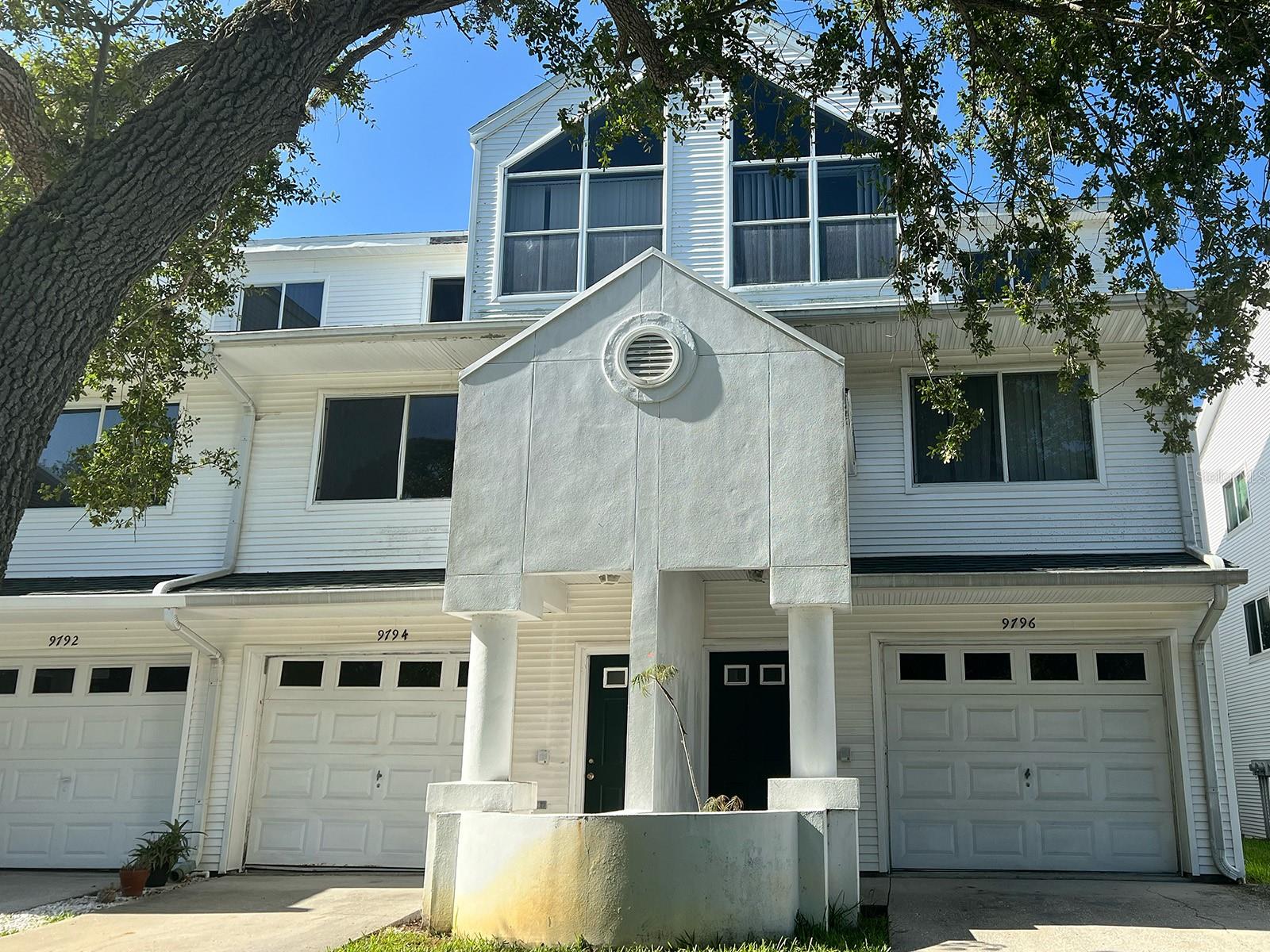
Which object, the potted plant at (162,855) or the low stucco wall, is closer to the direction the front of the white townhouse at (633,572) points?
the low stucco wall

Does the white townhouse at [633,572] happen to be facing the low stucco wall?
yes

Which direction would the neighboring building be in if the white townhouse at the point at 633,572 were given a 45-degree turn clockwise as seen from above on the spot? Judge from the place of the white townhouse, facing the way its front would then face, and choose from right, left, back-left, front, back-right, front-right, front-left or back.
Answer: back

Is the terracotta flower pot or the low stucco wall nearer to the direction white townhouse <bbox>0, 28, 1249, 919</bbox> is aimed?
the low stucco wall

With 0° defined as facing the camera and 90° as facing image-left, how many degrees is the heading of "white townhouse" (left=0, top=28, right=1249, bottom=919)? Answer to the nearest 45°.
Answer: approximately 0°

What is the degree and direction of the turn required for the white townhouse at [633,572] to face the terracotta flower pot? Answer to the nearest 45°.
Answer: approximately 90° to its right
